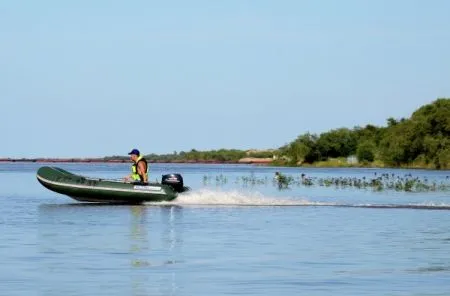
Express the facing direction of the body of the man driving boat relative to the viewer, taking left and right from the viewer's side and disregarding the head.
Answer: facing to the left of the viewer

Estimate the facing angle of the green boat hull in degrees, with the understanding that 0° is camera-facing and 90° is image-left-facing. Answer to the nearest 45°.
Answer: approximately 90°
